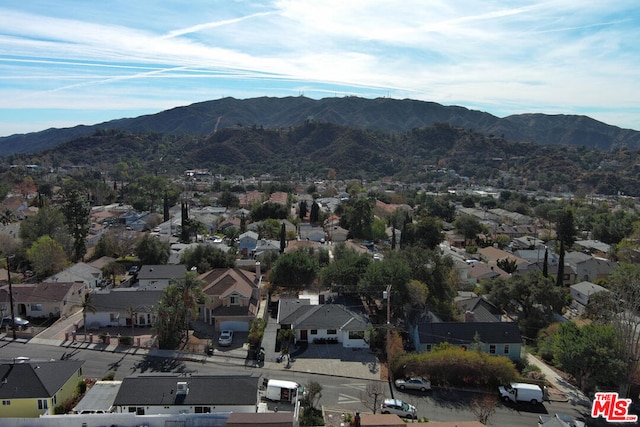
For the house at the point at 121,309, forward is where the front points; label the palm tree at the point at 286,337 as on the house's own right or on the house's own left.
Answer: on the house's own left

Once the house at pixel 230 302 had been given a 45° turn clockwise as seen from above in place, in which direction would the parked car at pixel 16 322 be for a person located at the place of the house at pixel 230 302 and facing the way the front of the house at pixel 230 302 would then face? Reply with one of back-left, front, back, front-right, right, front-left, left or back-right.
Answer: front-right

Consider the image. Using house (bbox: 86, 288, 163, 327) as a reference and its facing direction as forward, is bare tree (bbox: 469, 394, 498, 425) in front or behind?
in front

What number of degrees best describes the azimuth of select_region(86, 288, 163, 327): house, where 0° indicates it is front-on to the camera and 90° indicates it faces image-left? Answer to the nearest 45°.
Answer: approximately 0°

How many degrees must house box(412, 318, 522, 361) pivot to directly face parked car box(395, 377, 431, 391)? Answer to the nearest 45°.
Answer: approximately 45° to its right

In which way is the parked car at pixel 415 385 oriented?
to the viewer's left

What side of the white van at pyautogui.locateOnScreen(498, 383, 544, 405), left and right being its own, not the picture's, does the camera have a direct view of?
left

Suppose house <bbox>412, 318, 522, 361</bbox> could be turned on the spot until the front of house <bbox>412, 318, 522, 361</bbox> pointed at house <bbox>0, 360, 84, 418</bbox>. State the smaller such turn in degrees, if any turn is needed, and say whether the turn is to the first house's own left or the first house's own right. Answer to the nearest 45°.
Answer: approximately 45° to the first house's own right

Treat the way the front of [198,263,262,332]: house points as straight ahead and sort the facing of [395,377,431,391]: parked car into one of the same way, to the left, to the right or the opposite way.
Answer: to the right

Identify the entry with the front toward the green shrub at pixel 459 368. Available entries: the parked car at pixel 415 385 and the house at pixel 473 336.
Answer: the house

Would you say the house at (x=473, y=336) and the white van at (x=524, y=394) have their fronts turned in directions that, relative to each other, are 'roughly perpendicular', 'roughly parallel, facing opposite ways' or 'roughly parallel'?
roughly perpendicular
